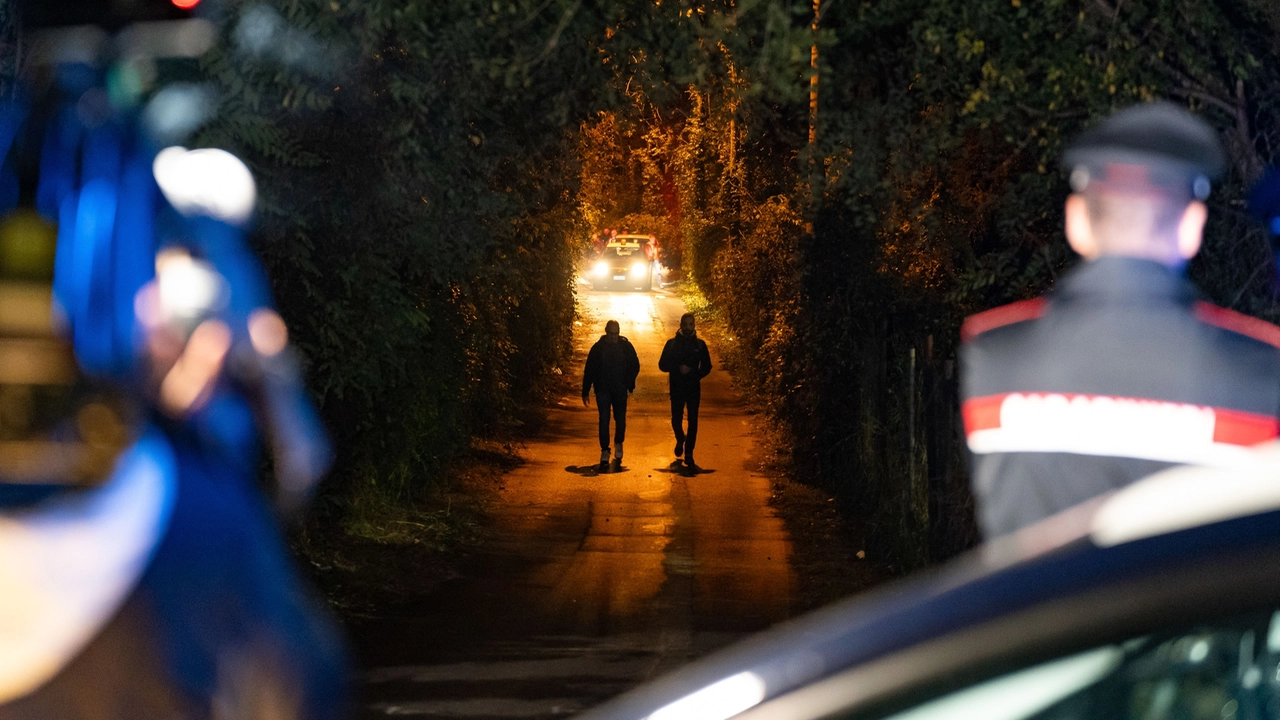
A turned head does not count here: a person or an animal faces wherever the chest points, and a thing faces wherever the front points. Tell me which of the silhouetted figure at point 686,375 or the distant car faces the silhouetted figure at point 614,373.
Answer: the distant car

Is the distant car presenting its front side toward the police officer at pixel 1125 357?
yes

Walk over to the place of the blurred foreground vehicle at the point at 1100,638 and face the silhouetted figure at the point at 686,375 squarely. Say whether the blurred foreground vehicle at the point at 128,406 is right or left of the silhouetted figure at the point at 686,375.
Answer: left

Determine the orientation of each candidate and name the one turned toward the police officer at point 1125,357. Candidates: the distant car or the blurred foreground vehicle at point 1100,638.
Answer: the distant car

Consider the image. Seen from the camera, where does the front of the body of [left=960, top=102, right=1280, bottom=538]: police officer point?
away from the camera

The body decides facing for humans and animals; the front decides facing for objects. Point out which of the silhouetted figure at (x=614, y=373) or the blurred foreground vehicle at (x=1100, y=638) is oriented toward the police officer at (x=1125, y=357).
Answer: the silhouetted figure

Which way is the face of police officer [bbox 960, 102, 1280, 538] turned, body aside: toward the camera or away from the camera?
away from the camera

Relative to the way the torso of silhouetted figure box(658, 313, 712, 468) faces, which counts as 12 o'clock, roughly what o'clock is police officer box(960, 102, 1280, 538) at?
The police officer is roughly at 12 o'clock from the silhouetted figure.

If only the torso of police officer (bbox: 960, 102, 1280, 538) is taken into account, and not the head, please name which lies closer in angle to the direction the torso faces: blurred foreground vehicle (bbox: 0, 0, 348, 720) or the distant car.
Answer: the distant car

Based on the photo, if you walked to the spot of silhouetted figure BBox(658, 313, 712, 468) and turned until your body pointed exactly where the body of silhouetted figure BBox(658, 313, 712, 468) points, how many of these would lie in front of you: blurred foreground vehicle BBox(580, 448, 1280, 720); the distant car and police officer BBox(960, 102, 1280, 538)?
2
